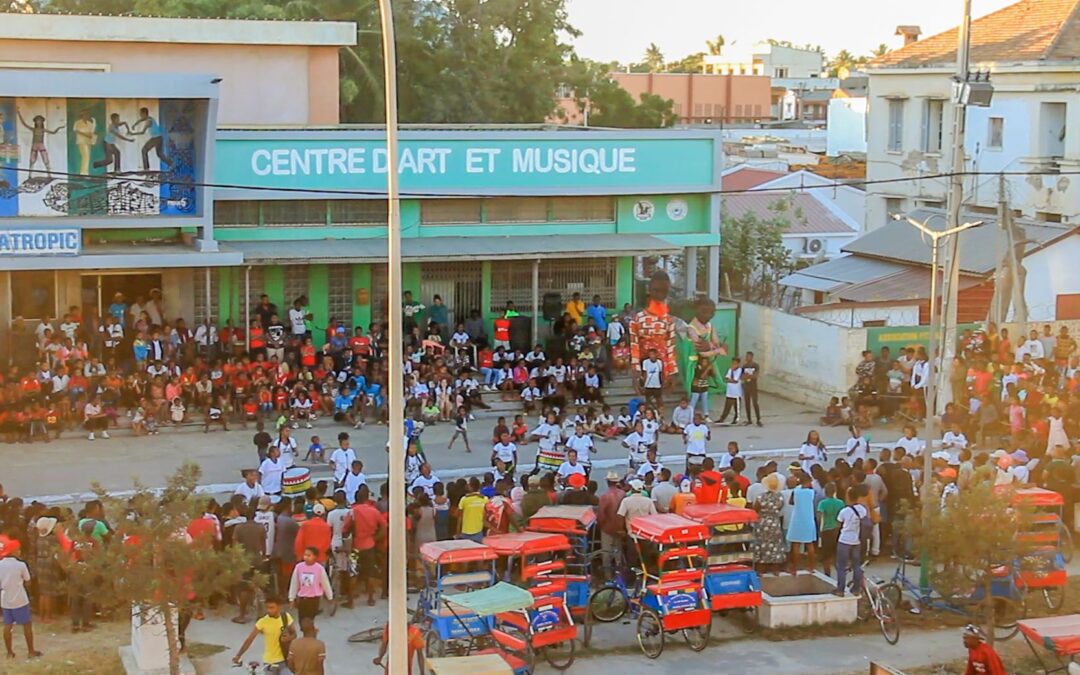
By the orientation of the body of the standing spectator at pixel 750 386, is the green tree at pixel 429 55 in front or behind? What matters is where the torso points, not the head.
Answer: behind

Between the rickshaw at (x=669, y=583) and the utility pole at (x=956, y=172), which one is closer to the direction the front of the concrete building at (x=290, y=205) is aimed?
the rickshaw

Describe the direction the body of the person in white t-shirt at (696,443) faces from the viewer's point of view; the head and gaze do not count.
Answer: toward the camera

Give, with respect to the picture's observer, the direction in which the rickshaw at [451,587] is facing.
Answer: facing away from the viewer and to the left of the viewer

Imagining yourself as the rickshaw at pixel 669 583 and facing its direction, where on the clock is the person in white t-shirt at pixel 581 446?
The person in white t-shirt is roughly at 1 o'clock from the rickshaw.

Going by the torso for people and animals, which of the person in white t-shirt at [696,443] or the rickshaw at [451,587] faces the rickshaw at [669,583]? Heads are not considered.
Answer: the person in white t-shirt

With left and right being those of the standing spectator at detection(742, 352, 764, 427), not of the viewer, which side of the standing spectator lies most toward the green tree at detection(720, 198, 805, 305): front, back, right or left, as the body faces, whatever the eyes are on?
back

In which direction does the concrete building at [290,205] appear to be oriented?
toward the camera

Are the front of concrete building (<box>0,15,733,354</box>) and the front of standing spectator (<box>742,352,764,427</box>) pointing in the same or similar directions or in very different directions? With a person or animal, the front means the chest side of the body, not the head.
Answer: same or similar directions

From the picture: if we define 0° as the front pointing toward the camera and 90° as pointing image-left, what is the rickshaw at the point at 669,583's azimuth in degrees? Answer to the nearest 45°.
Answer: approximately 135°

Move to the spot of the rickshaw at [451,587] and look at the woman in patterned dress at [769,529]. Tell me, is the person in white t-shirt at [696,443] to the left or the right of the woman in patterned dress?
left

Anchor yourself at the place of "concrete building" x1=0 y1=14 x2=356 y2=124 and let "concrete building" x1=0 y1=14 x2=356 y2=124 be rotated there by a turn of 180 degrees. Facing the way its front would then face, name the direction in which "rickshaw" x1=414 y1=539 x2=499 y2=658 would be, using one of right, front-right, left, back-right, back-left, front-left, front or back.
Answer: back

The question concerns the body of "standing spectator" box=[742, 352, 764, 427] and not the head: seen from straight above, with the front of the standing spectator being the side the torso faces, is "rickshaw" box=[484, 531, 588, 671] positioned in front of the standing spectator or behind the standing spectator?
in front
